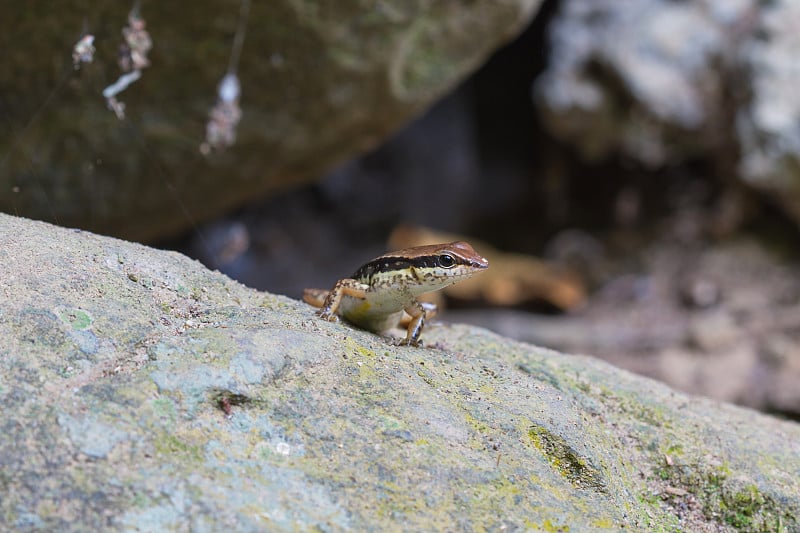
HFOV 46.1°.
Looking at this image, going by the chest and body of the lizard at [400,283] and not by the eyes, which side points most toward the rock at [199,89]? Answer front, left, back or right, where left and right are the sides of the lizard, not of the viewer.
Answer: back

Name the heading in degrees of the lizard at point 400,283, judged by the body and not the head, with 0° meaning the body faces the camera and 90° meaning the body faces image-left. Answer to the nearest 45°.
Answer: approximately 315°

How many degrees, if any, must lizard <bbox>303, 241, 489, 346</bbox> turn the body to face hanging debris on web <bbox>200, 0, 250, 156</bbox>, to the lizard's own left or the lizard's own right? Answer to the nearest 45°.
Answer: approximately 180°
